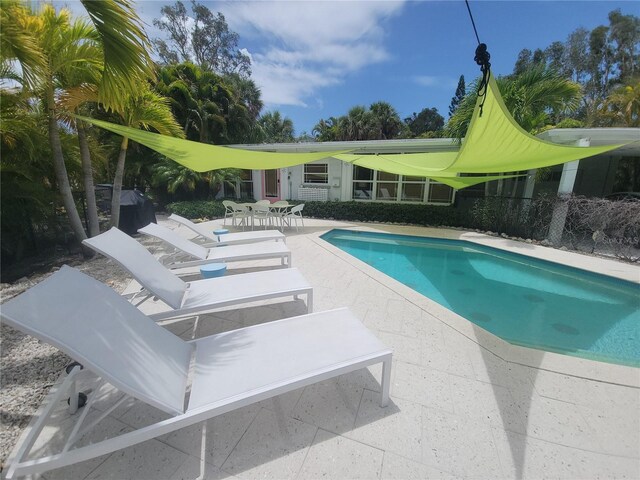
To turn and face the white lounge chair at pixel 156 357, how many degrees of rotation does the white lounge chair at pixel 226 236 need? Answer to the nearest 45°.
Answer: approximately 90° to its right

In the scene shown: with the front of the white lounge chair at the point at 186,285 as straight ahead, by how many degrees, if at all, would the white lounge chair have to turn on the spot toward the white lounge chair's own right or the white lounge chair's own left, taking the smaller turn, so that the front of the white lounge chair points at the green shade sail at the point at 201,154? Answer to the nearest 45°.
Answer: approximately 90° to the white lounge chair's own left

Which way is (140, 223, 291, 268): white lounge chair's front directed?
to the viewer's right

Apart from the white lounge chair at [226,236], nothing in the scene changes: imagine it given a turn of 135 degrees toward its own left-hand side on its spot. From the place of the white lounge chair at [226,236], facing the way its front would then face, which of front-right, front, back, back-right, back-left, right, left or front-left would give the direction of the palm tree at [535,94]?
back-right

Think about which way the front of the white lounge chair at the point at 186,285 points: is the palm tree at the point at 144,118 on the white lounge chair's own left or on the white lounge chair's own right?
on the white lounge chair's own left

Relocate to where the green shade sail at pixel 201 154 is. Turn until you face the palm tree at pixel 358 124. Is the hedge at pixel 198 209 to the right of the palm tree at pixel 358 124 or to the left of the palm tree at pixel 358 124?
left

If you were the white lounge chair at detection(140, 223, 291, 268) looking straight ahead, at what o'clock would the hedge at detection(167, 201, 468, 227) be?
The hedge is roughly at 11 o'clock from the white lounge chair.

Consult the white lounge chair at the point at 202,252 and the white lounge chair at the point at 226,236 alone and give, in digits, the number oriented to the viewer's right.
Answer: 2

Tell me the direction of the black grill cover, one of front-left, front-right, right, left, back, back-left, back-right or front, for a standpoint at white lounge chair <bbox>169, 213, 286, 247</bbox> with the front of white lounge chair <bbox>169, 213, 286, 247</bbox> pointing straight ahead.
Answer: back-left

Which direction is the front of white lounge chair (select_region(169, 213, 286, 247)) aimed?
to the viewer's right

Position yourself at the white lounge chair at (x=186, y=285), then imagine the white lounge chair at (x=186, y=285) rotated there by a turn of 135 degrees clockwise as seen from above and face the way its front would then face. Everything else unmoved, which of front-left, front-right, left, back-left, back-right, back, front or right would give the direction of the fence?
back-left

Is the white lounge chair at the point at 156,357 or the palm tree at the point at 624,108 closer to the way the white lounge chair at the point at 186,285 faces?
the palm tree

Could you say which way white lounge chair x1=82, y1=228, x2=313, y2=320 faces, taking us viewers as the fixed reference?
facing to the right of the viewer
